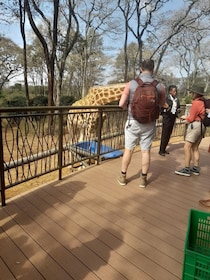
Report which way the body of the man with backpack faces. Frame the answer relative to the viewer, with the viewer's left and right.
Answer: facing away from the viewer

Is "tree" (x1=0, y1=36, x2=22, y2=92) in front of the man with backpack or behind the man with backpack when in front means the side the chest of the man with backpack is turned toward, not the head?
in front
